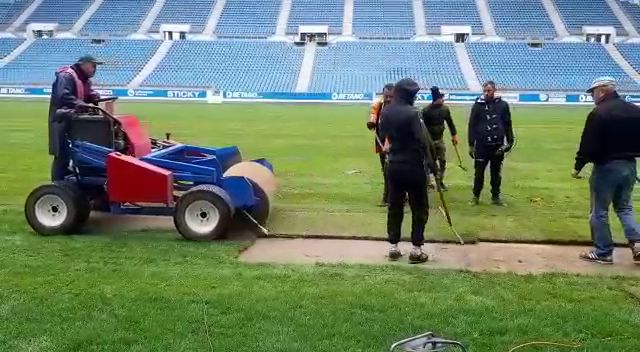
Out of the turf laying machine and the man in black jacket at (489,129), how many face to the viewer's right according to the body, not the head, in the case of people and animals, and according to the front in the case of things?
1

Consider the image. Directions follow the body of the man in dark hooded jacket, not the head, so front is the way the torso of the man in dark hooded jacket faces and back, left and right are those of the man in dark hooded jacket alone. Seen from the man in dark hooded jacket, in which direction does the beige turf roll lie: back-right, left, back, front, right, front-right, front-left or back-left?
left

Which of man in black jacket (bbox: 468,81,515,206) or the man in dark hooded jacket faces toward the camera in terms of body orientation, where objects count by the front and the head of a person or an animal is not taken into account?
the man in black jacket

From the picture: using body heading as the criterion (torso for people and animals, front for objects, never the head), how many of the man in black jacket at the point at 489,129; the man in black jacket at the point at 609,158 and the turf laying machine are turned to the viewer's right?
1

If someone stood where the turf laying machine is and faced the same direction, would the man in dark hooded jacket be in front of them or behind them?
in front

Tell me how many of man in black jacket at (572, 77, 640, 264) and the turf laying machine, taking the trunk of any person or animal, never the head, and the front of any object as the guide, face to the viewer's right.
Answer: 1

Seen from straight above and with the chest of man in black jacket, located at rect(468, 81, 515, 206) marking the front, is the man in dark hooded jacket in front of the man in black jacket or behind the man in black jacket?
in front

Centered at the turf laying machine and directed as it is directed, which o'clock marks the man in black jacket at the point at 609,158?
The man in black jacket is roughly at 1 o'clock from the turf laying machine.

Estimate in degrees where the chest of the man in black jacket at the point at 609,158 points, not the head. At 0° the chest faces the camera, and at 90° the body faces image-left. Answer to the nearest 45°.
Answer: approximately 135°

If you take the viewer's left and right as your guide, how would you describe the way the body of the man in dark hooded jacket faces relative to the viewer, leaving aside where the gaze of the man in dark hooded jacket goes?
facing away from the viewer and to the right of the viewer

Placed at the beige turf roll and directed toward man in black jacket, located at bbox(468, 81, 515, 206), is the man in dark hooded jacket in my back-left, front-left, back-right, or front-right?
front-right

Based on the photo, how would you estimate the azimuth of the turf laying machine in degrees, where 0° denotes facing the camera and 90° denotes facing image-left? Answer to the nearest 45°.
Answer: approximately 270°

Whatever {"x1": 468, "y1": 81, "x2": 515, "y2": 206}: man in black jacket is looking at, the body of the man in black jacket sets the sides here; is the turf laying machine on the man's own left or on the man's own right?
on the man's own right

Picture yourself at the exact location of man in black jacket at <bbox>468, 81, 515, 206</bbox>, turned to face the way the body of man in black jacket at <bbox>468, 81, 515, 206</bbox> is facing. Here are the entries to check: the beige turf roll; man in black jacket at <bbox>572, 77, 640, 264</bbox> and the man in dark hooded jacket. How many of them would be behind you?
0

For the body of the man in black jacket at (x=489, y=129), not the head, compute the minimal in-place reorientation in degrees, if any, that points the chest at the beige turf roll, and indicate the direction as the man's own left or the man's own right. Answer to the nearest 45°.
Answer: approximately 45° to the man's own right

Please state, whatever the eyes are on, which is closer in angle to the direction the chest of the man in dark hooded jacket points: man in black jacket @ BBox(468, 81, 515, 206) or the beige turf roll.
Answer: the man in black jacket

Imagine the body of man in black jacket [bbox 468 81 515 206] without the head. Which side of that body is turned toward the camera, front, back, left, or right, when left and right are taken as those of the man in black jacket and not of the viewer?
front
